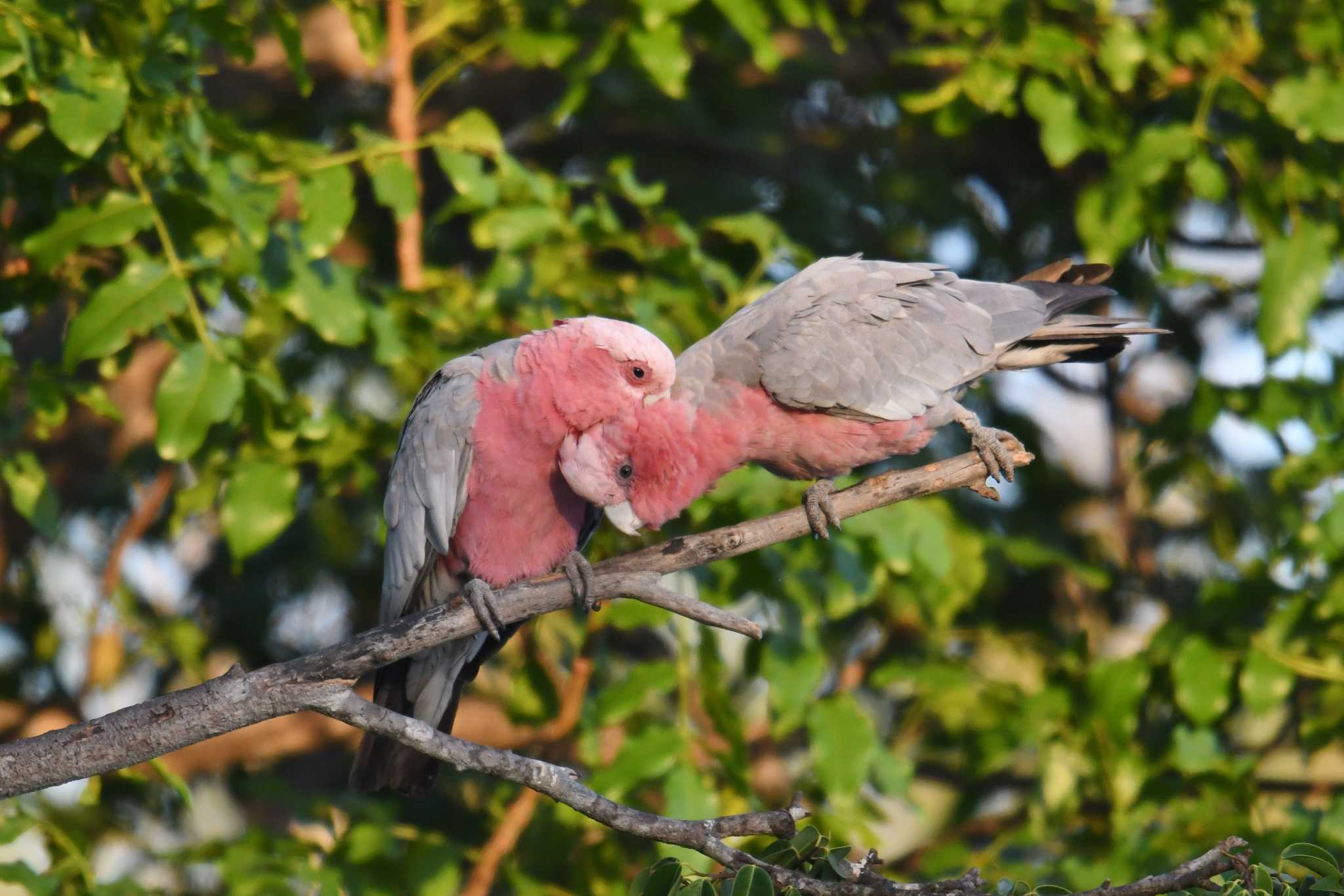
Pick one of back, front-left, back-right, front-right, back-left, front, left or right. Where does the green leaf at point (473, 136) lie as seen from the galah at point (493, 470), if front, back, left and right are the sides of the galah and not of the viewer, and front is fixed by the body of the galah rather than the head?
back-left

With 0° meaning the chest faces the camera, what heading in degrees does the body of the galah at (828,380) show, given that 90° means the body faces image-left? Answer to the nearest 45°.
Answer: approximately 90°

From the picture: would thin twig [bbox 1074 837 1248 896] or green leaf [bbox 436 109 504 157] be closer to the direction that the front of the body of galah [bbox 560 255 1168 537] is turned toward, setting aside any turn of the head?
the green leaf

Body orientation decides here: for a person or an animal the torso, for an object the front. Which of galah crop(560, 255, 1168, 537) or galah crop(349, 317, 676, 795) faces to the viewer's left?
galah crop(560, 255, 1168, 537)

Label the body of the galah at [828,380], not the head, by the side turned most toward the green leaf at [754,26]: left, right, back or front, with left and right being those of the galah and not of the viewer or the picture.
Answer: right

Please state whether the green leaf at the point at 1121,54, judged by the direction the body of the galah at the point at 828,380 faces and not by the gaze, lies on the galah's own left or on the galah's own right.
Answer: on the galah's own right

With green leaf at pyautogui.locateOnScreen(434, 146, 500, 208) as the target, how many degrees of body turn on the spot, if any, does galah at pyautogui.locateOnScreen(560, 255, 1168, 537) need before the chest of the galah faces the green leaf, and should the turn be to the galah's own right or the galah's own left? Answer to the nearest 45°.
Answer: approximately 45° to the galah's own right

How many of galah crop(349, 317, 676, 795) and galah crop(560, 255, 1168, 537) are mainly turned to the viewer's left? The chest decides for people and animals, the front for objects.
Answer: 1

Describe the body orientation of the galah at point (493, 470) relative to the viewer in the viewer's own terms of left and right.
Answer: facing the viewer and to the right of the viewer

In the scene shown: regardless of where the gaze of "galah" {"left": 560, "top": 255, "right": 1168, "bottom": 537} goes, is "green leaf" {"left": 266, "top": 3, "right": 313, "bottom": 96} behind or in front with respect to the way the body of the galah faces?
in front
